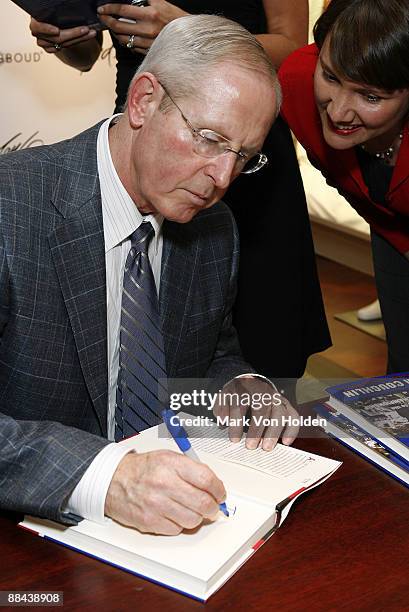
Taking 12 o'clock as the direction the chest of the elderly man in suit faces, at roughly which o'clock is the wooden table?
The wooden table is roughly at 1 o'clock from the elderly man in suit.

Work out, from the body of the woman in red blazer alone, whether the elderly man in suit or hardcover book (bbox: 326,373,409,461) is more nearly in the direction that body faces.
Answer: the elderly man in suit

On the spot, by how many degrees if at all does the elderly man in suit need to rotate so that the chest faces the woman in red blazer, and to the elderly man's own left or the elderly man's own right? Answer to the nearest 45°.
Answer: approximately 90° to the elderly man's own left

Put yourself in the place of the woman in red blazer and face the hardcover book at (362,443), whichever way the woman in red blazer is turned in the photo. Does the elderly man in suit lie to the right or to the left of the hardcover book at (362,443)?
right

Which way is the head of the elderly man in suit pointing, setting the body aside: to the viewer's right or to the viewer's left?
to the viewer's right

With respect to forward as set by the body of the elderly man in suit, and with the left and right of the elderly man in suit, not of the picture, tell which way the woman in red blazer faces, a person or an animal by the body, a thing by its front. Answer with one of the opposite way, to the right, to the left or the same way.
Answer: to the right

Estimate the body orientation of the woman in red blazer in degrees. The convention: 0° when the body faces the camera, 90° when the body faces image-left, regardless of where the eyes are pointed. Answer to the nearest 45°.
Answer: approximately 45°
